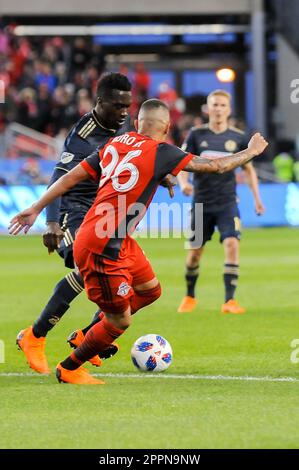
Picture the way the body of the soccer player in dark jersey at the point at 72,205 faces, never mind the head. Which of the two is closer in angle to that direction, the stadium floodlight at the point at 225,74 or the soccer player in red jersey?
the soccer player in red jersey

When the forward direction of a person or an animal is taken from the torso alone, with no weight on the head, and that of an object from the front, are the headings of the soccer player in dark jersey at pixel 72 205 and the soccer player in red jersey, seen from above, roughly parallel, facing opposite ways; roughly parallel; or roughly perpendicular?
roughly perpendicular

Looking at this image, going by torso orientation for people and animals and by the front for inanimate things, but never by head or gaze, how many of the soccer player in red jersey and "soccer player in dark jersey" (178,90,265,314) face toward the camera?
1

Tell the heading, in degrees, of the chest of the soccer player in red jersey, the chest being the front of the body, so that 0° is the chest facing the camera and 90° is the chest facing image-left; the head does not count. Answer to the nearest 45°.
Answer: approximately 225°

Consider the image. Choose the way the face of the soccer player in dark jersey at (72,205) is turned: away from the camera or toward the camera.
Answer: toward the camera

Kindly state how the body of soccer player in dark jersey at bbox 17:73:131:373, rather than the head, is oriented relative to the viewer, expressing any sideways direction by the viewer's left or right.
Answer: facing the viewer and to the right of the viewer

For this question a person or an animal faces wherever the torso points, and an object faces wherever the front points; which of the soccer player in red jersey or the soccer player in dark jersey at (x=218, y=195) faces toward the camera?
the soccer player in dark jersey

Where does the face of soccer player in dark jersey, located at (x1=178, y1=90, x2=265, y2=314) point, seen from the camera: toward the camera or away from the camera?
toward the camera

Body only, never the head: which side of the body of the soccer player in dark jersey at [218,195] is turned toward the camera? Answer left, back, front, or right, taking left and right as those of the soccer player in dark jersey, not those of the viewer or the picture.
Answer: front

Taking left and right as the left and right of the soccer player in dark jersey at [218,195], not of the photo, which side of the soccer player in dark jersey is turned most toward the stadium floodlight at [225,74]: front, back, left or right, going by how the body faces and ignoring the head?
back

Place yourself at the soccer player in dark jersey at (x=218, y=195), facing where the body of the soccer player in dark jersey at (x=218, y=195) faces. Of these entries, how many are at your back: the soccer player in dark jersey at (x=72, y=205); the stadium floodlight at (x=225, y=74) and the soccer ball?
1

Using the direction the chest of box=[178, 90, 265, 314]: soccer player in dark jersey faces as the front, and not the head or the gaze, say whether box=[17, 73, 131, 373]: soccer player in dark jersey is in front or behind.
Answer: in front

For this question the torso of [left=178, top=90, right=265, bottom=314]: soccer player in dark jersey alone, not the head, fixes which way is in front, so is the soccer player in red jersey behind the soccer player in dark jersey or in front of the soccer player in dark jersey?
in front
